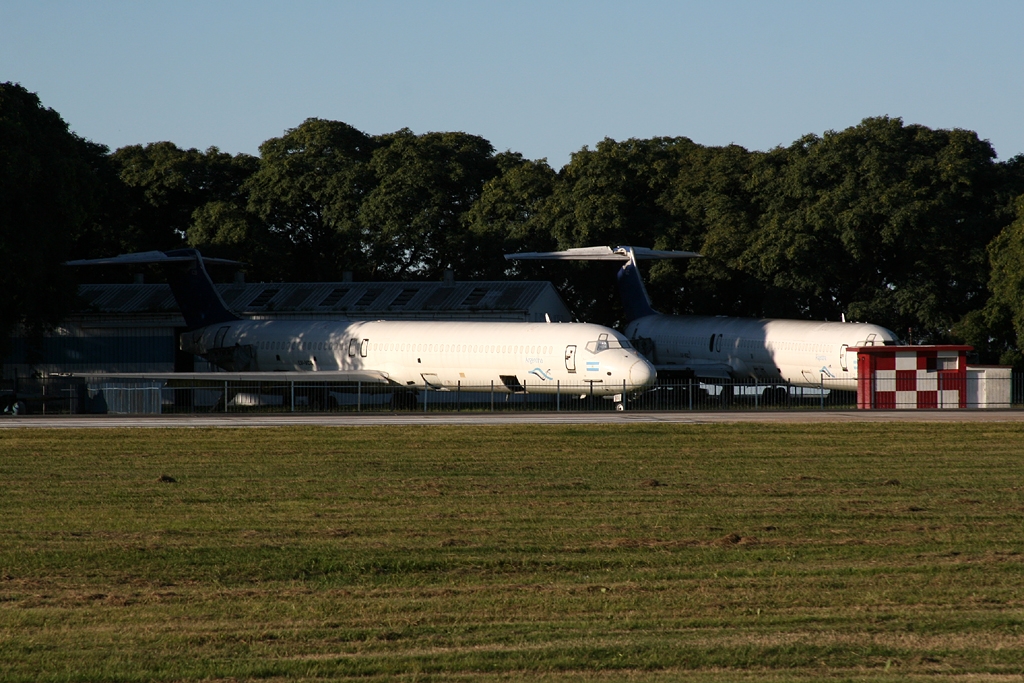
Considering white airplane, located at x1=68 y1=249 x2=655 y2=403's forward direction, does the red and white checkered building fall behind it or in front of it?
in front
